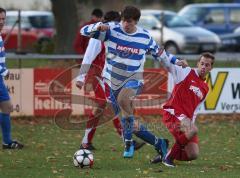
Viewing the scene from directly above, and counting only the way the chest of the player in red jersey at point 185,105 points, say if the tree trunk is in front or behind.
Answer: behind
